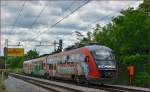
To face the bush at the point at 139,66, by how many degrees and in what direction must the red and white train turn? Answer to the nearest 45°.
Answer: approximately 90° to its left

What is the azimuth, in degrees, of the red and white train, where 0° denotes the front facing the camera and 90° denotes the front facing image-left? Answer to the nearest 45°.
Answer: approximately 315°
